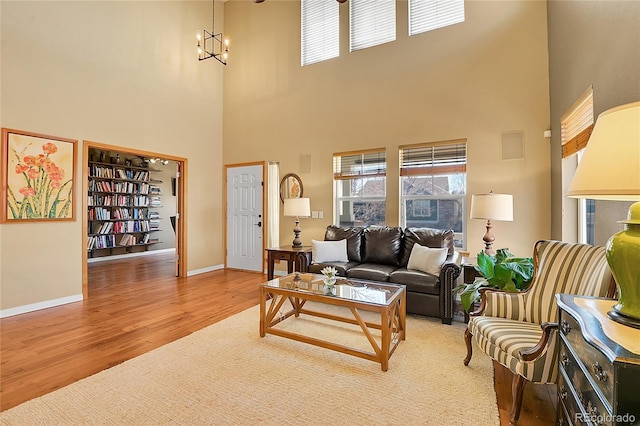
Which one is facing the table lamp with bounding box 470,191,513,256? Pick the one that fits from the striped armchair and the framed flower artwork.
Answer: the framed flower artwork

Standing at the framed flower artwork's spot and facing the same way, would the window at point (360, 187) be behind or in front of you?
in front

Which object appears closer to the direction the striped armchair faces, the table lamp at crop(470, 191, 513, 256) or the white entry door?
the white entry door

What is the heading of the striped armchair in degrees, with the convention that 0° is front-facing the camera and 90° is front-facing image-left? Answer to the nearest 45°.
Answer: approximately 45°

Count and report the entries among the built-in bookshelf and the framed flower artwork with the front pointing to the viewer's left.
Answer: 0

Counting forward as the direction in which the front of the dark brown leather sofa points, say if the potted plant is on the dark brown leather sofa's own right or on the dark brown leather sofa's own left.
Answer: on the dark brown leather sofa's own left

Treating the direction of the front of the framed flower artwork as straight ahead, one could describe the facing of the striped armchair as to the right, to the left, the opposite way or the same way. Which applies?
the opposite way

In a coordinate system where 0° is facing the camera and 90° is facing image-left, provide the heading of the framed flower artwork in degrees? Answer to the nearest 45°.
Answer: approximately 315°

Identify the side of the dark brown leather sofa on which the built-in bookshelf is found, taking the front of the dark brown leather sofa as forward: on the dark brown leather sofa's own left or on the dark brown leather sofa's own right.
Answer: on the dark brown leather sofa's own right

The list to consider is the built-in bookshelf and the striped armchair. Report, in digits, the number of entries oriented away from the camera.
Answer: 0

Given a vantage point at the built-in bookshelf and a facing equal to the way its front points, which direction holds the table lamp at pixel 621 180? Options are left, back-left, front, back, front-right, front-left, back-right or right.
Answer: front-right

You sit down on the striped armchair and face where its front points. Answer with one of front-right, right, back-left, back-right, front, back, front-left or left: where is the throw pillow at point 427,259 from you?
right

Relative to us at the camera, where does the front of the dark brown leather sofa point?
facing the viewer and to the left of the viewer

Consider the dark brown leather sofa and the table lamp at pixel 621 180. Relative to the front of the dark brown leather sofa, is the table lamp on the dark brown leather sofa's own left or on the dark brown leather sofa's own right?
on the dark brown leather sofa's own left

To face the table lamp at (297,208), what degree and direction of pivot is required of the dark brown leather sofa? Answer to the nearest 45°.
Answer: approximately 45° to its right

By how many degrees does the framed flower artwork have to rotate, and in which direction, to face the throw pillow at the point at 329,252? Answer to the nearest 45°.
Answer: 0° — it already faces it

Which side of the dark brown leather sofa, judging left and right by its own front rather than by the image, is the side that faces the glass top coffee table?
front
